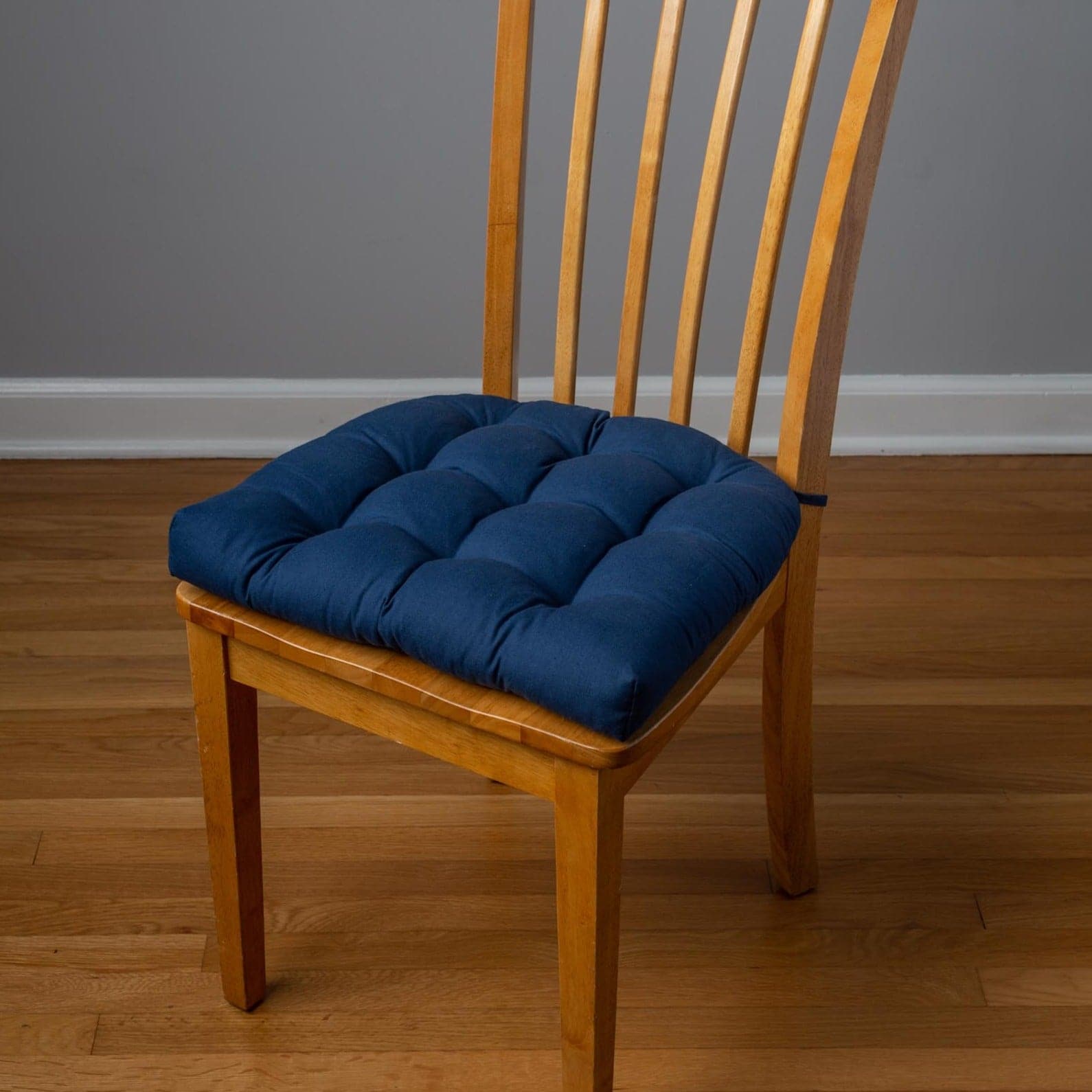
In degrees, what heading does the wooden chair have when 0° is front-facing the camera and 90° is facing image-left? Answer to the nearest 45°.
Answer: approximately 45°
